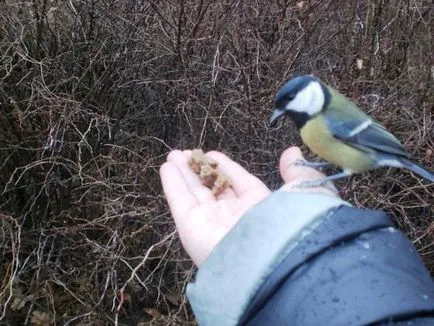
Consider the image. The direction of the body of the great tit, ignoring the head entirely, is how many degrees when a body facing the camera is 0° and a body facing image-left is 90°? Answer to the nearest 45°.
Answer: approximately 90°
